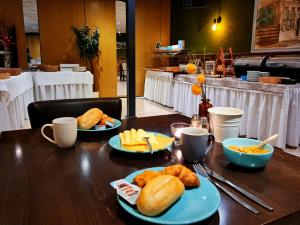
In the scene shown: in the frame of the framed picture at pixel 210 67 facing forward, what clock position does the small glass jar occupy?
The small glass jar is roughly at 12 o'clock from the framed picture.

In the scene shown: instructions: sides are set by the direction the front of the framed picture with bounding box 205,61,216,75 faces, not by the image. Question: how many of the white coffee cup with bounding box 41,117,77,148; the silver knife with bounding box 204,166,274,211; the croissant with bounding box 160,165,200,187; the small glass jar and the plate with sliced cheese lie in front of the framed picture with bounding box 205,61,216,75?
5

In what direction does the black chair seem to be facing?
toward the camera

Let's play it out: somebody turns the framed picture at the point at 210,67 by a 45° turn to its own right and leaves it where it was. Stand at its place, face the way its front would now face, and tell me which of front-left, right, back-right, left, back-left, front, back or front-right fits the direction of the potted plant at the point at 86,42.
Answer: front-right

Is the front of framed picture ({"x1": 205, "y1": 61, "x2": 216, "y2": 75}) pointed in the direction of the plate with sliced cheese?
yes

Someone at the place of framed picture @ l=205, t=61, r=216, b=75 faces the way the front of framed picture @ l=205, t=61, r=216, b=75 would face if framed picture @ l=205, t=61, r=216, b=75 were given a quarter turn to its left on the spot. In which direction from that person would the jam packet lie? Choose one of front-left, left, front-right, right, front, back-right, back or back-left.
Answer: right

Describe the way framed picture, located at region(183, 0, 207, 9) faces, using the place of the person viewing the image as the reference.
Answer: facing the viewer

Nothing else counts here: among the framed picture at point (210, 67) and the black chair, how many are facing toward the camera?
2

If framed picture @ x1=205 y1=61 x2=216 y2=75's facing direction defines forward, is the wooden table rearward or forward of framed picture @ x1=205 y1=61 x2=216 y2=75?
forward

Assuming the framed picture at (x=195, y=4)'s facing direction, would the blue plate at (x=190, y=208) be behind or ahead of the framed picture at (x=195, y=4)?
ahead

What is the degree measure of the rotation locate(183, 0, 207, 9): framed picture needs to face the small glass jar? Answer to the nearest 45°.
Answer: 0° — it already faces it

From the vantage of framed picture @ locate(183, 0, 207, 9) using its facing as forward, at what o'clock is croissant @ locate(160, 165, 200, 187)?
The croissant is roughly at 12 o'clock from the framed picture.
